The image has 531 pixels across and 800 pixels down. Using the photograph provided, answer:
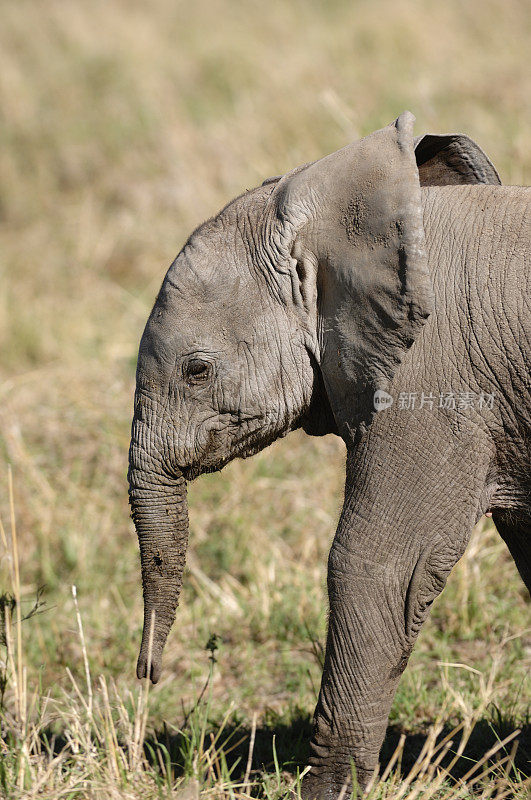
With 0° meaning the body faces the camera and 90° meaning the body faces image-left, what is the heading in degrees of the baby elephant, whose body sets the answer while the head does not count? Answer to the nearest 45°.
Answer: approximately 90°
